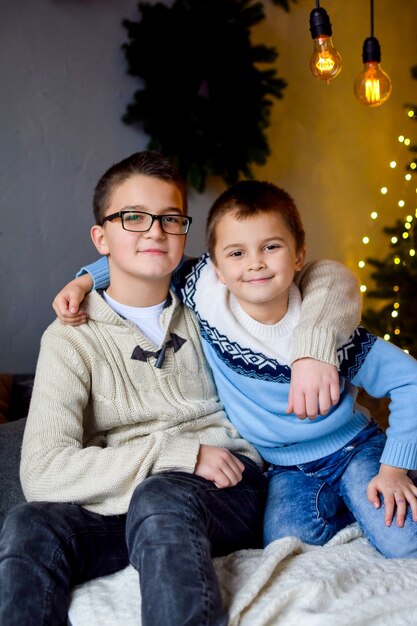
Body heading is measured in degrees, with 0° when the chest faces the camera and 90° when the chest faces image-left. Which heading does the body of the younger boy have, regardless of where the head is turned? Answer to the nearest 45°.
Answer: approximately 0°

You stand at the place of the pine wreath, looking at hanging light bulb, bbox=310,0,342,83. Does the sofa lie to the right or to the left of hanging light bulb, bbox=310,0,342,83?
right

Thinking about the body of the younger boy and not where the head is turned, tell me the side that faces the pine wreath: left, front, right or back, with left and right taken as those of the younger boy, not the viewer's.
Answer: back
